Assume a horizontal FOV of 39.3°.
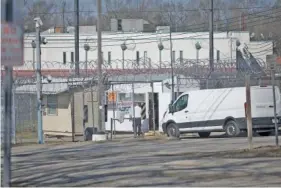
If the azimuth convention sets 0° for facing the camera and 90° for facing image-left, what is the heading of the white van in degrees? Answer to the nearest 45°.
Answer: approximately 135°

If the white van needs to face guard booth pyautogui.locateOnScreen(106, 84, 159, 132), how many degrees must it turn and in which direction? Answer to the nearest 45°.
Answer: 0° — it already faces it

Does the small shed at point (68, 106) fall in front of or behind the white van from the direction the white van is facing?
in front
